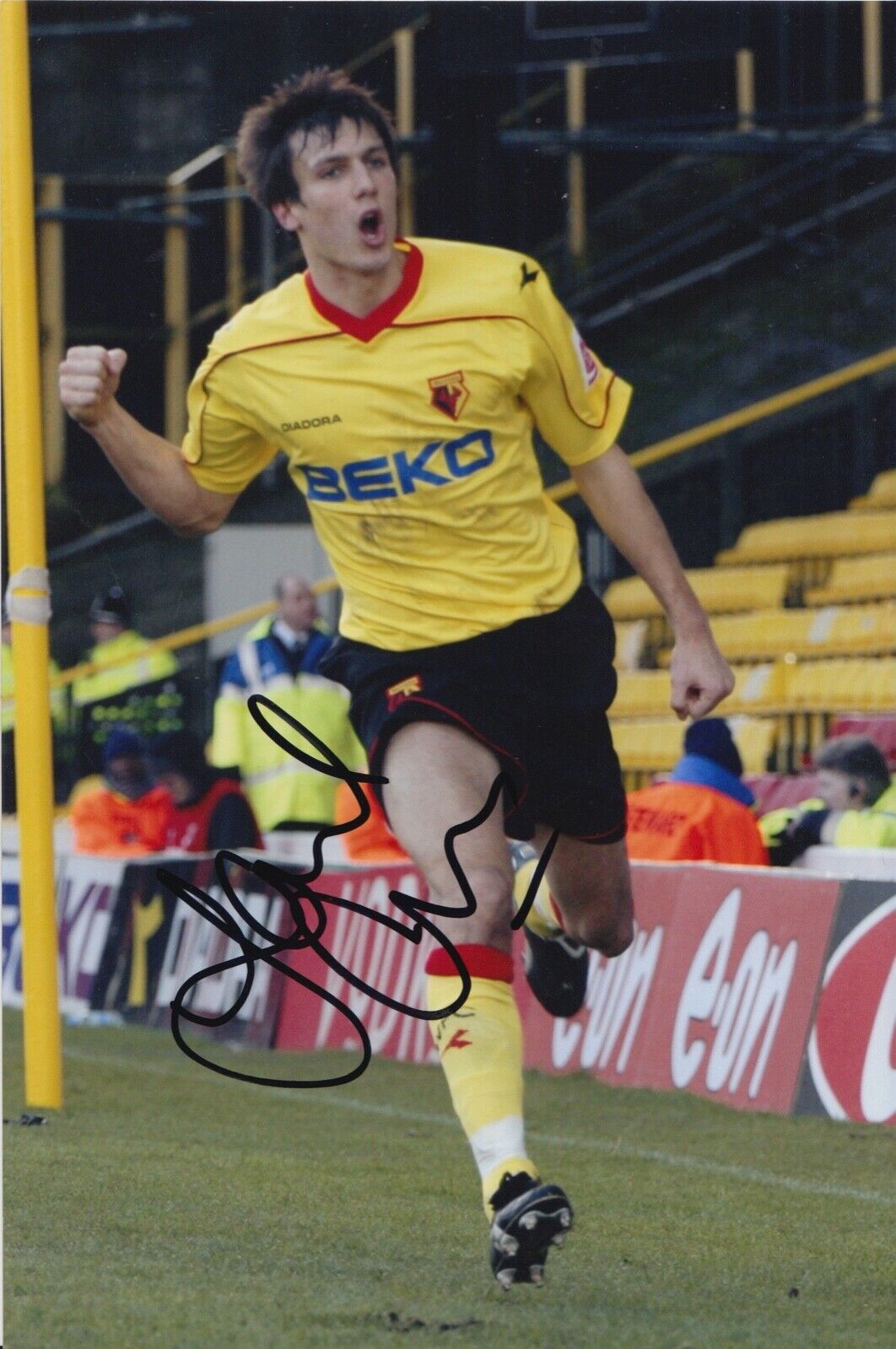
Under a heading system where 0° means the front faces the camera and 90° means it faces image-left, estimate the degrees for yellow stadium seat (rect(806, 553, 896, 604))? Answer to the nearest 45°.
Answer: approximately 45°

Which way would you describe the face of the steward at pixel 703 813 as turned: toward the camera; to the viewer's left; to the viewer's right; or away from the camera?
away from the camera

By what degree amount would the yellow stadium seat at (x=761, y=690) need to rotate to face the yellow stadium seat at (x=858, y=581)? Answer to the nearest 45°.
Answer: approximately 180°

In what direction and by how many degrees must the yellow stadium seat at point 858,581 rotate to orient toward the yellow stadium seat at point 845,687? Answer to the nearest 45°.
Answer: approximately 45° to its left

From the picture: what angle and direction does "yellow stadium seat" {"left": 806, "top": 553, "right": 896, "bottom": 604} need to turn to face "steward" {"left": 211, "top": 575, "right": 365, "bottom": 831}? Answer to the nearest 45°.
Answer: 0° — it already faces them
